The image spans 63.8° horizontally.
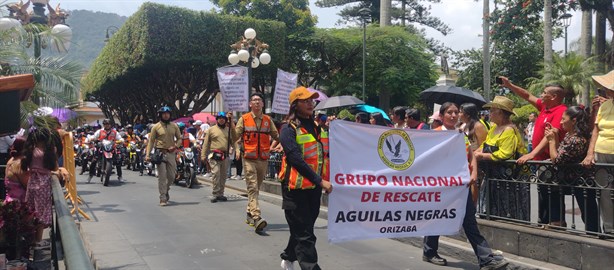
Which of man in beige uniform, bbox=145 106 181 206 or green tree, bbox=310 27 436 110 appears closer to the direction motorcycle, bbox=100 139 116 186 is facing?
the man in beige uniform

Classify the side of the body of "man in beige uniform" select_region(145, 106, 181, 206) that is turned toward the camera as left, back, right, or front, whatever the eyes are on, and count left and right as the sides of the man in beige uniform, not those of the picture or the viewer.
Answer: front

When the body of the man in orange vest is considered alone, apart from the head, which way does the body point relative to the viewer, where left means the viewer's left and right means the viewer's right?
facing the viewer

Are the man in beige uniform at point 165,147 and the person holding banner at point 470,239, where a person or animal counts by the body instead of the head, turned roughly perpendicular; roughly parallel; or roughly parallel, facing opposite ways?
roughly parallel

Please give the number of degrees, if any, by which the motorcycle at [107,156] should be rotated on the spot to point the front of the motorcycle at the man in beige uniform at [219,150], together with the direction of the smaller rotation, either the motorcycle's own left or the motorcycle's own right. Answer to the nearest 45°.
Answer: approximately 45° to the motorcycle's own left

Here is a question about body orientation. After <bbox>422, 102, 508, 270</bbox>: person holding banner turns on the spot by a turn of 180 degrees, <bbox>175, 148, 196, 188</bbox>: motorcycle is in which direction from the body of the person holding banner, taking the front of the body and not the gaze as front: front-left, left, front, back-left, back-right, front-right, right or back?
front

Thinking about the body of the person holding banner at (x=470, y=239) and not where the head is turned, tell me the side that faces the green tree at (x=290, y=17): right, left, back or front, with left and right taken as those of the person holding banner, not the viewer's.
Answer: back

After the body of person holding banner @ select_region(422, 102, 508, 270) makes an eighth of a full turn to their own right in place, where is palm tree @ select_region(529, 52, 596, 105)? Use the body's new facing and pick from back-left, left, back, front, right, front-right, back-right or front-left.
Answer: back

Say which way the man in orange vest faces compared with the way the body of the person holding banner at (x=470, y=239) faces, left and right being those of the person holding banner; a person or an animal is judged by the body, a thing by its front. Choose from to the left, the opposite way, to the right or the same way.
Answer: the same way

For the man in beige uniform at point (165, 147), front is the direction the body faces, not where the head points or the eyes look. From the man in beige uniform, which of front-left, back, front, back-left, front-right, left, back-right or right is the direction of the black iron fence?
front-left

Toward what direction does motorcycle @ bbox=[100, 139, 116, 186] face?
toward the camera

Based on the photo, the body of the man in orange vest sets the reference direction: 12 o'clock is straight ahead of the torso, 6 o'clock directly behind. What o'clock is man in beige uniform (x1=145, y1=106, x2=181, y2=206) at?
The man in beige uniform is roughly at 5 o'clock from the man in orange vest.

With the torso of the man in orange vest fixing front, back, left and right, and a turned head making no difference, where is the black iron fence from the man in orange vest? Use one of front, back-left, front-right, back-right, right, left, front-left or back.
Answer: front-left

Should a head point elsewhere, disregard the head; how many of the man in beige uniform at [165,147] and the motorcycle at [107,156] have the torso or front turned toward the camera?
2

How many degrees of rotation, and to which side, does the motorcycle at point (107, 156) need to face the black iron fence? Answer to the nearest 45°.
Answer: approximately 45° to its left

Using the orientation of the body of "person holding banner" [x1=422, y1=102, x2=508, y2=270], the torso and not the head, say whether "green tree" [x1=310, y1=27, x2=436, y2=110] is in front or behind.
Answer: behind

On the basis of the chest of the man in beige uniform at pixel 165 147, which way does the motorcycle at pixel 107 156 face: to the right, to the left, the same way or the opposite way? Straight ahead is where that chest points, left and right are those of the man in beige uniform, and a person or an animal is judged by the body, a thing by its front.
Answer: the same way

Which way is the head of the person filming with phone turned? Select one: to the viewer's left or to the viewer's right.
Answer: to the viewer's left
